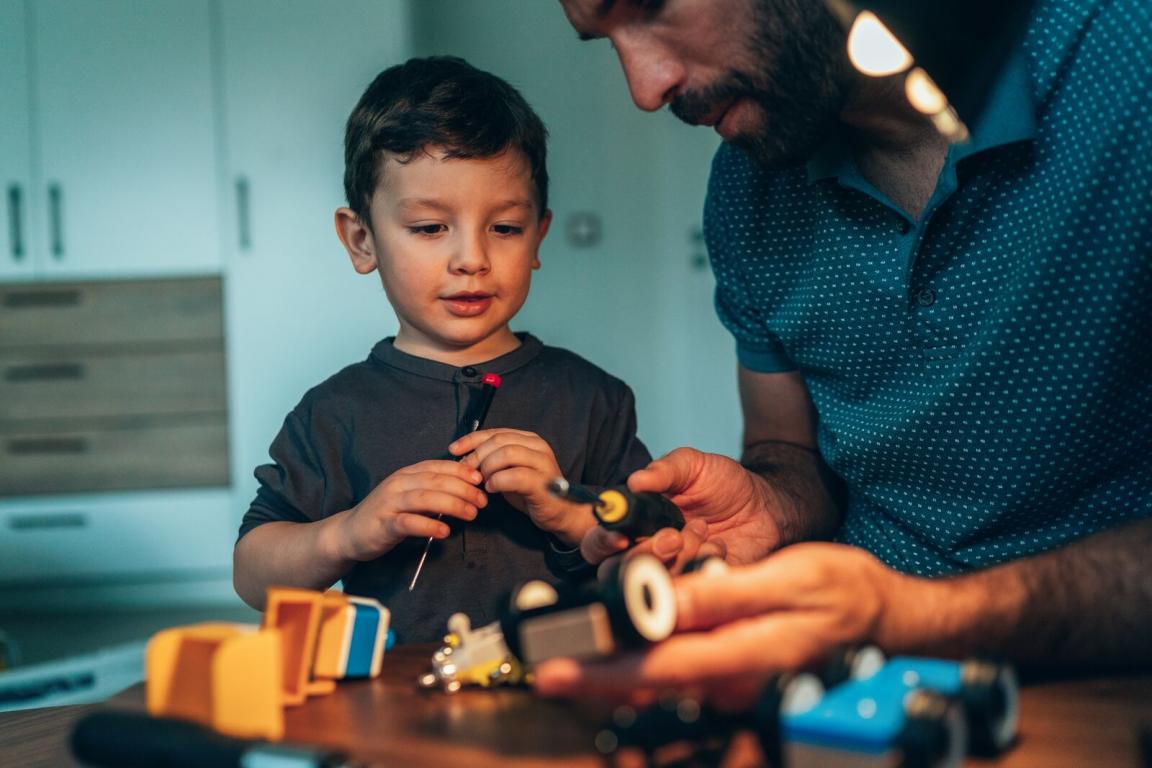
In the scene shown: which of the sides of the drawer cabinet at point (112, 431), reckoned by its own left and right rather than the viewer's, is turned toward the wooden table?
front

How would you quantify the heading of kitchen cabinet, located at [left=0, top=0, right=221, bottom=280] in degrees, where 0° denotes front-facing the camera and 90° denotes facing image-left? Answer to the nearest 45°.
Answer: approximately 0°

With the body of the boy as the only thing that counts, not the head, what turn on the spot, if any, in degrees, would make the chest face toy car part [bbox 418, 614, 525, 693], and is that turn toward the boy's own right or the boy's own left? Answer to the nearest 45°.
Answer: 0° — they already face it

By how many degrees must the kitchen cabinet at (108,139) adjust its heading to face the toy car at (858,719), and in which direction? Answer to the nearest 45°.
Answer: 0° — it already faces it

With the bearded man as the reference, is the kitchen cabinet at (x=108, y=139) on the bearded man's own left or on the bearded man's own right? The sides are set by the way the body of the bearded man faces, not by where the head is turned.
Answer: on the bearded man's own right

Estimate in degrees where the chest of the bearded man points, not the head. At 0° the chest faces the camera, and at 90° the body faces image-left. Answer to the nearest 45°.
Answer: approximately 45°

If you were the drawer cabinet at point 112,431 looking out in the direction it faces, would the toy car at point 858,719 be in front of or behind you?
in front

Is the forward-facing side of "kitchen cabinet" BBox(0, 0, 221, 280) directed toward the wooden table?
yes

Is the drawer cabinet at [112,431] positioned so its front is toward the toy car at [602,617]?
yes

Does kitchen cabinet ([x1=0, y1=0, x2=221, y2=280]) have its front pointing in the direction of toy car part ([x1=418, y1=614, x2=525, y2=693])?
yes

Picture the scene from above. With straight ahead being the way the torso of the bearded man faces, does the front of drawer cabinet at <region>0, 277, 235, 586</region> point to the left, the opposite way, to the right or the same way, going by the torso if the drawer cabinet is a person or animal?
to the left

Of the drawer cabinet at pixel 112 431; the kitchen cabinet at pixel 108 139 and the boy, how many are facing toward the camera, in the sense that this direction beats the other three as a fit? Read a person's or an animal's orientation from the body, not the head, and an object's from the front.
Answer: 3

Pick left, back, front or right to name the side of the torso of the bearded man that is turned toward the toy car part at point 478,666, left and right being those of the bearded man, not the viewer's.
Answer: front

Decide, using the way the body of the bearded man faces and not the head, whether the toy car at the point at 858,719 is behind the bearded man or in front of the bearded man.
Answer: in front

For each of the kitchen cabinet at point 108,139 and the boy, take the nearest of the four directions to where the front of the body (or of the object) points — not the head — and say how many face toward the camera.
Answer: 2
